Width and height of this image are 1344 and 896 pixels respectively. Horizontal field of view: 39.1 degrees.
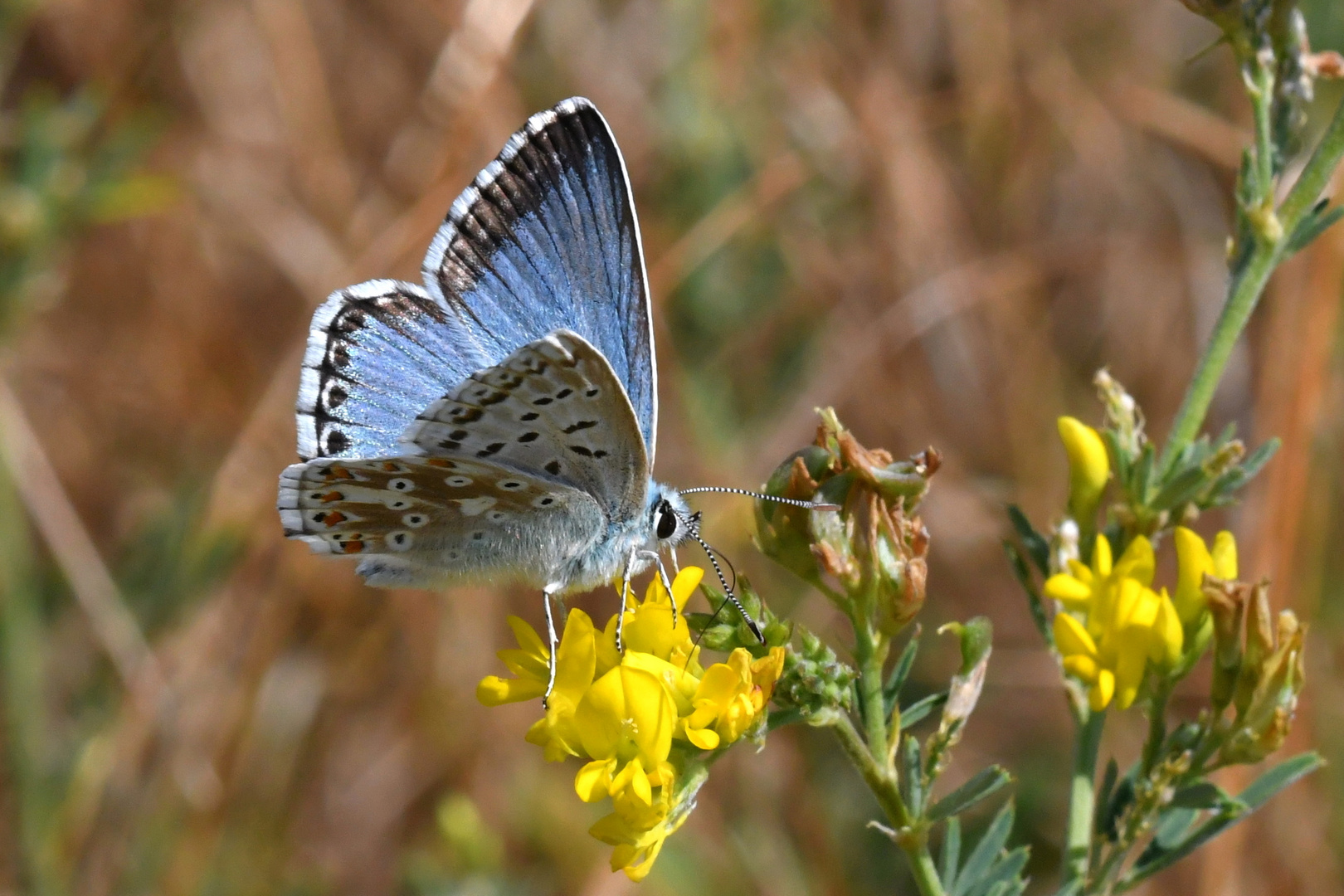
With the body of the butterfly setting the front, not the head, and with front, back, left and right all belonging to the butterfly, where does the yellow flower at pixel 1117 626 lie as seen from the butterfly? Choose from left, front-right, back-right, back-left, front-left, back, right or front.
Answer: front-right

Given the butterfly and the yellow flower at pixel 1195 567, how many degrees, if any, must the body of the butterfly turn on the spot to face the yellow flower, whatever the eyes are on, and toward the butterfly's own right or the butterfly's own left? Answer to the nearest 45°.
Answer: approximately 45° to the butterfly's own right

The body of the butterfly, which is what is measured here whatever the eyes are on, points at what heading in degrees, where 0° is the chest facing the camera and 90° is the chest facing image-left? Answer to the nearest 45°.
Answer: approximately 270°

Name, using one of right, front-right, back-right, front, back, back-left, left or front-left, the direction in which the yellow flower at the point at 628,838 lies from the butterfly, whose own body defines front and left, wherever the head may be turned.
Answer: front
